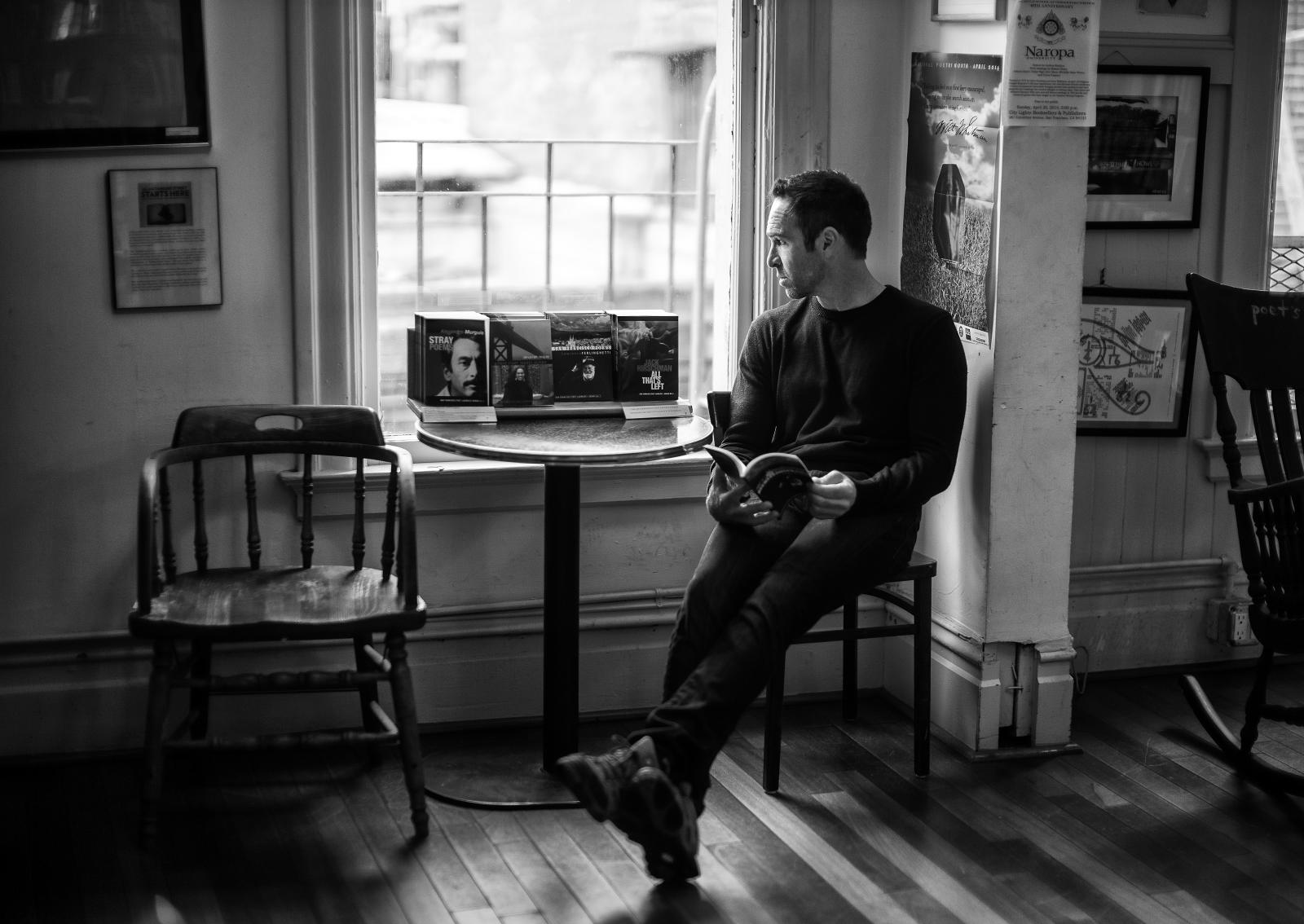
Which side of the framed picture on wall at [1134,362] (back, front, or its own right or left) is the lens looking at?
front

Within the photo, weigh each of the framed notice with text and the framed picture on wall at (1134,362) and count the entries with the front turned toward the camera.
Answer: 2

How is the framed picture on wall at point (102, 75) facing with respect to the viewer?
toward the camera

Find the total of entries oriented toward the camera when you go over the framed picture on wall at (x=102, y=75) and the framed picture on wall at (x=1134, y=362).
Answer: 2

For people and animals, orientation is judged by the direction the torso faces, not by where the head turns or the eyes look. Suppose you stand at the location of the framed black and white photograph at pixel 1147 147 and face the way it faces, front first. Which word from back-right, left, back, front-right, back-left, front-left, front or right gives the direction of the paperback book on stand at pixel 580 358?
front-right

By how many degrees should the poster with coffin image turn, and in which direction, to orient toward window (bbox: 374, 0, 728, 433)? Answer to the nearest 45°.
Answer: approximately 45° to its right

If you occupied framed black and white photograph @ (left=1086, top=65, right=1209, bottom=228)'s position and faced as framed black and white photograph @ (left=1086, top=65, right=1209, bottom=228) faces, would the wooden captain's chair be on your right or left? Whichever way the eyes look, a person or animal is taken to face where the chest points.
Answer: on your right

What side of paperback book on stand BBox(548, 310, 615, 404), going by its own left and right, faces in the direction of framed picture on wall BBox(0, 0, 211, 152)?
right

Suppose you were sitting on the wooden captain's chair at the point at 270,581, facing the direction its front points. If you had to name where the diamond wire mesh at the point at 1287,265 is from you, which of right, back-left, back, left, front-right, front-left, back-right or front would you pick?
left

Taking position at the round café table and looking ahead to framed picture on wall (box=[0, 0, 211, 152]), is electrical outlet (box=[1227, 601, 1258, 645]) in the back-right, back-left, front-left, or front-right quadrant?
back-right

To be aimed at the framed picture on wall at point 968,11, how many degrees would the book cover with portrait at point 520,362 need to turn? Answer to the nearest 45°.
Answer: approximately 90° to its left

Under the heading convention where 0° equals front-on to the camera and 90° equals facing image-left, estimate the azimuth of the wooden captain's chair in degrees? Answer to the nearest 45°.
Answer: approximately 0°
